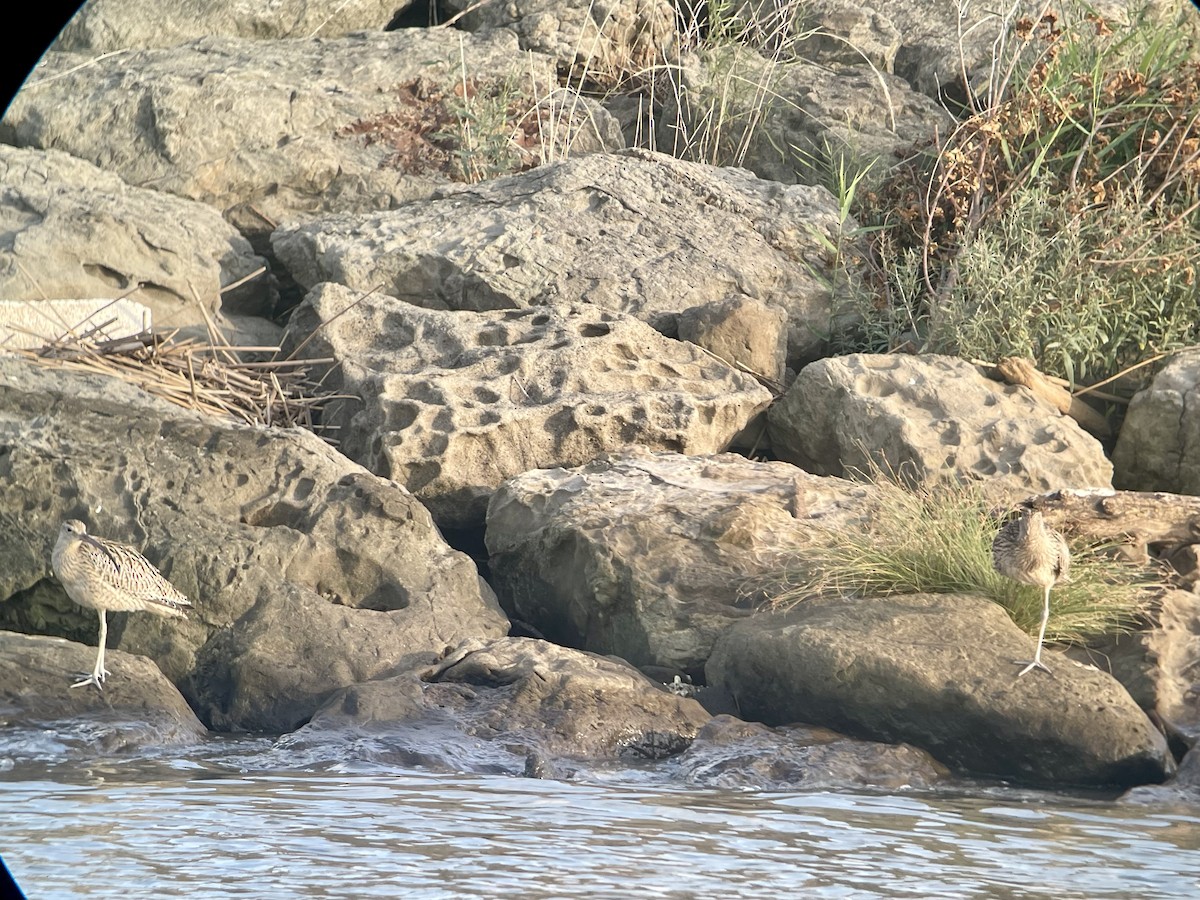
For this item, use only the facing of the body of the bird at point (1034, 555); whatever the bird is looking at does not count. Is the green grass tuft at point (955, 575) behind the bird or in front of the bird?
behind

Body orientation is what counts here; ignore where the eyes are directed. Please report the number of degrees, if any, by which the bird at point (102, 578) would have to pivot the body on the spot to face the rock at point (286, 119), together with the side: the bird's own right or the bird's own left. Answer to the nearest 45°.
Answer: approximately 90° to the bird's own right

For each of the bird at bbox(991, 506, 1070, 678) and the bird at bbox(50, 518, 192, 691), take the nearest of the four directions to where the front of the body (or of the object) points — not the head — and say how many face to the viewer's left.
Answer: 1

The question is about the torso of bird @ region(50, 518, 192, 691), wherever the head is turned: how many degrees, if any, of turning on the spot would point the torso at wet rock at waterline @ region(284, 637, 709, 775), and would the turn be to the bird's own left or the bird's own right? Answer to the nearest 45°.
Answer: approximately 180°

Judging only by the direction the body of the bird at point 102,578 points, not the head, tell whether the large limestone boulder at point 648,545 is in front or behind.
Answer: behind

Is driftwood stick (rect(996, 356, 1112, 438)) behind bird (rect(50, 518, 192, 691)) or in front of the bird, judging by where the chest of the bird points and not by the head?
behind

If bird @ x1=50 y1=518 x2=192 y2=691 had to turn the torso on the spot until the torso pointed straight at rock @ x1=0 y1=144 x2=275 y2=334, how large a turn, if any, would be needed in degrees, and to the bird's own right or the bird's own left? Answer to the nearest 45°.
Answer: approximately 90° to the bird's own right

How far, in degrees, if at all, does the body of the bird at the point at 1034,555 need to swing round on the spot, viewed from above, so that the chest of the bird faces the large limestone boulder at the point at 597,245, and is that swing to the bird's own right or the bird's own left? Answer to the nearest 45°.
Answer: approximately 135° to the bird's own right

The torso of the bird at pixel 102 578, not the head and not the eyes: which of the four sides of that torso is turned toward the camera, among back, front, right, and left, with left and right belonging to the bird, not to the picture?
left

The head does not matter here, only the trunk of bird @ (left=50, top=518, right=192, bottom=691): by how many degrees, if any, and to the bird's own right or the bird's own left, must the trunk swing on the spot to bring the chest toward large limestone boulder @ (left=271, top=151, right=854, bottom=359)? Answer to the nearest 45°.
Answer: approximately 135° to the bird's own right

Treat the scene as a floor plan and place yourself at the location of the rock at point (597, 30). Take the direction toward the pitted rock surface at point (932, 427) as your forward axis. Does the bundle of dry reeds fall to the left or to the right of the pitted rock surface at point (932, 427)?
right
